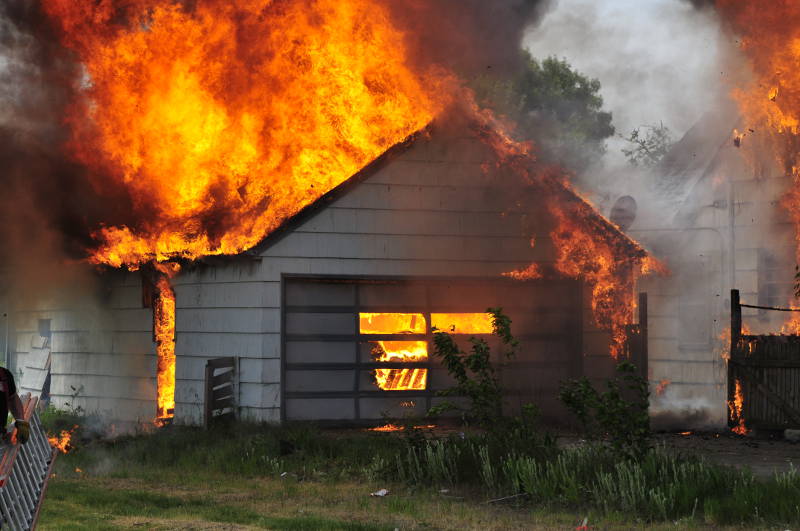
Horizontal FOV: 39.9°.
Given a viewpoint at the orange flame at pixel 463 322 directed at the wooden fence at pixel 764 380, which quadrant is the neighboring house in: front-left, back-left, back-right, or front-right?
front-left

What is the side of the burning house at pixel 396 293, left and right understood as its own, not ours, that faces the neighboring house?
left

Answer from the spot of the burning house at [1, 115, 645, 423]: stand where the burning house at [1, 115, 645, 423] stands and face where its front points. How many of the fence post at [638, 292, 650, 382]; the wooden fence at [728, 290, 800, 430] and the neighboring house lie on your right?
0

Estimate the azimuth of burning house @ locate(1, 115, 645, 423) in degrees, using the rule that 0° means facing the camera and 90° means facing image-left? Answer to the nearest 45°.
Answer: approximately 0°

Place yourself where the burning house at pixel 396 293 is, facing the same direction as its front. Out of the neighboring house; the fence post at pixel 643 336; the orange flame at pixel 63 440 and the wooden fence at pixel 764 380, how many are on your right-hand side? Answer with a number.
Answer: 1

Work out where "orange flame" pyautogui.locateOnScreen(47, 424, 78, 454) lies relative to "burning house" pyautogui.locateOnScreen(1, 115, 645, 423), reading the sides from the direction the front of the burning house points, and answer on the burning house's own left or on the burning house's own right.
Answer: on the burning house's own right

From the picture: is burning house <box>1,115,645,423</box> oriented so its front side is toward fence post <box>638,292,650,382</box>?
no

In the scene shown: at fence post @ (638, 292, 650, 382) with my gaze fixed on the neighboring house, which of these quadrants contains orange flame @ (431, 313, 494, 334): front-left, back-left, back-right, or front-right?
back-left

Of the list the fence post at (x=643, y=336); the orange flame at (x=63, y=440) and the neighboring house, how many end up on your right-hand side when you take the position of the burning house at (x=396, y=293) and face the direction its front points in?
1
